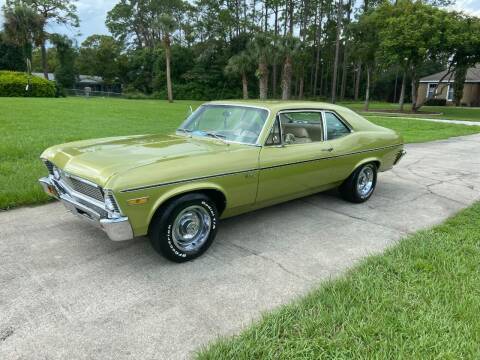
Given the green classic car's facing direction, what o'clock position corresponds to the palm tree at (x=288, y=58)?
The palm tree is roughly at 5 o'clock from the green classic car.

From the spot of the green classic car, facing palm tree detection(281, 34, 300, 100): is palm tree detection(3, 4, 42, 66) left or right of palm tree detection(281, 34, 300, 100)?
left

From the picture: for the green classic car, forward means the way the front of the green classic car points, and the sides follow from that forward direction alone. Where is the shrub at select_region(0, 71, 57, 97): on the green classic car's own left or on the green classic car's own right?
on the green classic car's own right

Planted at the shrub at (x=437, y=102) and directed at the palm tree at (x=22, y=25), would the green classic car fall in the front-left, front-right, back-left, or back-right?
front-left

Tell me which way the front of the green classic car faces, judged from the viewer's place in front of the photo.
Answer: facing the viewer and to the left of the viewer

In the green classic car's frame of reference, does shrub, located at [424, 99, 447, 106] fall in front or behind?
behind

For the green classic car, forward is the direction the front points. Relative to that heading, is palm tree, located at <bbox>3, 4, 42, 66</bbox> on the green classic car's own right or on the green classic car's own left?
on the green classic car's own right

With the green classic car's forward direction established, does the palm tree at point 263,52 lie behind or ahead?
behind
